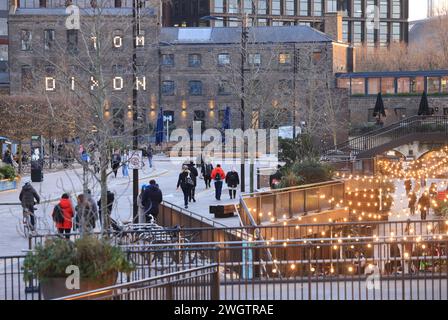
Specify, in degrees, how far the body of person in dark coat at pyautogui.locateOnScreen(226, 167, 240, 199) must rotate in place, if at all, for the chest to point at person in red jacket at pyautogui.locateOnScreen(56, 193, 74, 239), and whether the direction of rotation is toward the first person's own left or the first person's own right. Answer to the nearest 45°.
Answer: approximately 180°

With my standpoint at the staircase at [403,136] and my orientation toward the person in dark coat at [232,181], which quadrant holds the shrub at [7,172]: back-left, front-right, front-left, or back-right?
front-right

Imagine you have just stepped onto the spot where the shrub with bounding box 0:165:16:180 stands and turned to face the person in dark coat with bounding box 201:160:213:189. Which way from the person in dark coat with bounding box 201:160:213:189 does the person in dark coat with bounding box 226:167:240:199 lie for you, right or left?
right

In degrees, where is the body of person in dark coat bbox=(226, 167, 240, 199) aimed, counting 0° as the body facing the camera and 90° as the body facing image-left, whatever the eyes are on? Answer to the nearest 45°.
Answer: approximately 180°

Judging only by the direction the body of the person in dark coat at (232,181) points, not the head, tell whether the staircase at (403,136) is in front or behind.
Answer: in front

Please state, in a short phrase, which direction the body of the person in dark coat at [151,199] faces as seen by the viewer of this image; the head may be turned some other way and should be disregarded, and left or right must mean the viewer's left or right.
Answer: facing away from the viewer

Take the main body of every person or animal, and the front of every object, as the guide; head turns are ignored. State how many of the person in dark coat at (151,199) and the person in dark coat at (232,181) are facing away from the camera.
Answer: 2

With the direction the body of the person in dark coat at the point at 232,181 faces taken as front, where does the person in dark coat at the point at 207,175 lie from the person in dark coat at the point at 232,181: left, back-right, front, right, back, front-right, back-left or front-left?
front

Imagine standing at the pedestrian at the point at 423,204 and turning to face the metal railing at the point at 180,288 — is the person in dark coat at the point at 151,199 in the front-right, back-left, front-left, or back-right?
front-right

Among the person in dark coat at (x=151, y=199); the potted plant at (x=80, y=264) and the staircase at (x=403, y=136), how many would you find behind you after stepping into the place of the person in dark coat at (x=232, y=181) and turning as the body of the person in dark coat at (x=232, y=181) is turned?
2

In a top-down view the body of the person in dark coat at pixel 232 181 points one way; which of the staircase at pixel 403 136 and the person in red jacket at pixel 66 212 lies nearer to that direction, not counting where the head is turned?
the staircase

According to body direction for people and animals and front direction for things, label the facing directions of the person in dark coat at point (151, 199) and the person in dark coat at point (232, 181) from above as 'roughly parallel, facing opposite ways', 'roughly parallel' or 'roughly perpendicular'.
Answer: roughly parallel

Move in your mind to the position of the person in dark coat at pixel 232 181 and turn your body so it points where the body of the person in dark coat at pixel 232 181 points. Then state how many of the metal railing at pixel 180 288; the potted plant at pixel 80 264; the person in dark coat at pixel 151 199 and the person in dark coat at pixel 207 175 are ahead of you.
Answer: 1

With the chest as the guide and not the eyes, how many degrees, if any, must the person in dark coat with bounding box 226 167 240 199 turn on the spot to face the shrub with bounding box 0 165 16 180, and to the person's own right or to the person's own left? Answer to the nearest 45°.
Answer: approximately 45° to the person's own left

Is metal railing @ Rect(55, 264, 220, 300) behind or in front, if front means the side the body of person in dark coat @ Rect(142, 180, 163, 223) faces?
behind

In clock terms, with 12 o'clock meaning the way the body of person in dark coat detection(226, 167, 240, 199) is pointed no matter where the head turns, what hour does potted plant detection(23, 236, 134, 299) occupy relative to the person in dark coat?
The potted plant is roughly at 6 o'clock from the person in dark coat.

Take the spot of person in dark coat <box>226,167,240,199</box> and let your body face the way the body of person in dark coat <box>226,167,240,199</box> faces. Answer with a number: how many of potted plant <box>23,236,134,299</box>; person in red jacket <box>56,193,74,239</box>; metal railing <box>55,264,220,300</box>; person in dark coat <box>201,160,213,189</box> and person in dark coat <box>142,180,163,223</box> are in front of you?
1
